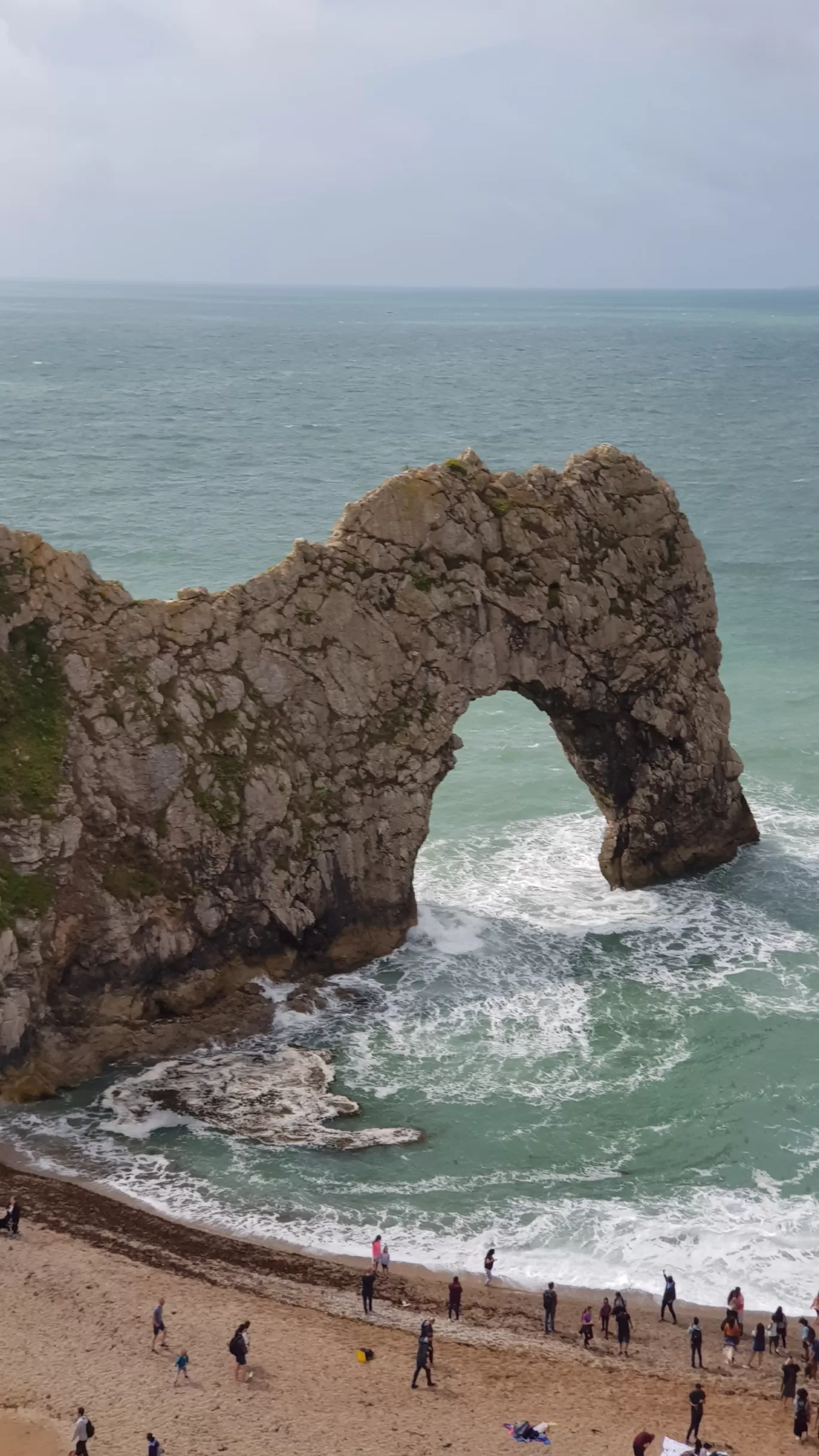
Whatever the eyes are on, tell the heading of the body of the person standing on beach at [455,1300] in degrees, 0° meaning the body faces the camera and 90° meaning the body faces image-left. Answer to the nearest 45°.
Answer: approximately 180°

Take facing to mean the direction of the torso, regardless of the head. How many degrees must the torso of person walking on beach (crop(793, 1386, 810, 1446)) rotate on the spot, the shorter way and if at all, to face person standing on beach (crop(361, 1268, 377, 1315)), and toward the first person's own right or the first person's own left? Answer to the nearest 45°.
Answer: approximately 90° to the first person's own left

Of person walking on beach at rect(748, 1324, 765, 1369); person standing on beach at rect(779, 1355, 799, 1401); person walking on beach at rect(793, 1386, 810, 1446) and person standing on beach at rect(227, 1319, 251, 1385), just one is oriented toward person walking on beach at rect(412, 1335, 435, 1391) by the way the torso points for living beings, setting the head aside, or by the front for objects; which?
person standing on beach at rect(227, 1319, 251, 1385)

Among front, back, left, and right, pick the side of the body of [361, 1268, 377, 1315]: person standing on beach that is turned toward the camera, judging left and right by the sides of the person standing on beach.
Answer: back

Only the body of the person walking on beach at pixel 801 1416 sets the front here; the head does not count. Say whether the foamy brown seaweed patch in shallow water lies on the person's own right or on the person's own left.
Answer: on the person's own left

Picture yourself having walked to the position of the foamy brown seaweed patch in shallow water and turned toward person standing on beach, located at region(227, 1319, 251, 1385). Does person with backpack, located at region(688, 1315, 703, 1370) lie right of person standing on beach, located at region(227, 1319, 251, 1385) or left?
left

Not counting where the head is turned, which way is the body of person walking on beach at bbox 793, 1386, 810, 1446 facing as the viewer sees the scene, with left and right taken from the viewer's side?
facing away from the viewer

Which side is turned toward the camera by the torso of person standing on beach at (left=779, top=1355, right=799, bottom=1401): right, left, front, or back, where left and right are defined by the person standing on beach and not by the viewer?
back

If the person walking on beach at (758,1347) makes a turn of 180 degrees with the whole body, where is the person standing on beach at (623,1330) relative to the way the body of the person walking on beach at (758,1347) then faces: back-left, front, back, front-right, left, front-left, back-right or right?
front-right

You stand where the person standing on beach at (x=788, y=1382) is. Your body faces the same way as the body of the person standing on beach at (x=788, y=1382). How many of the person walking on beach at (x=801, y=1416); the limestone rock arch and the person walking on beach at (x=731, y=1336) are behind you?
1
